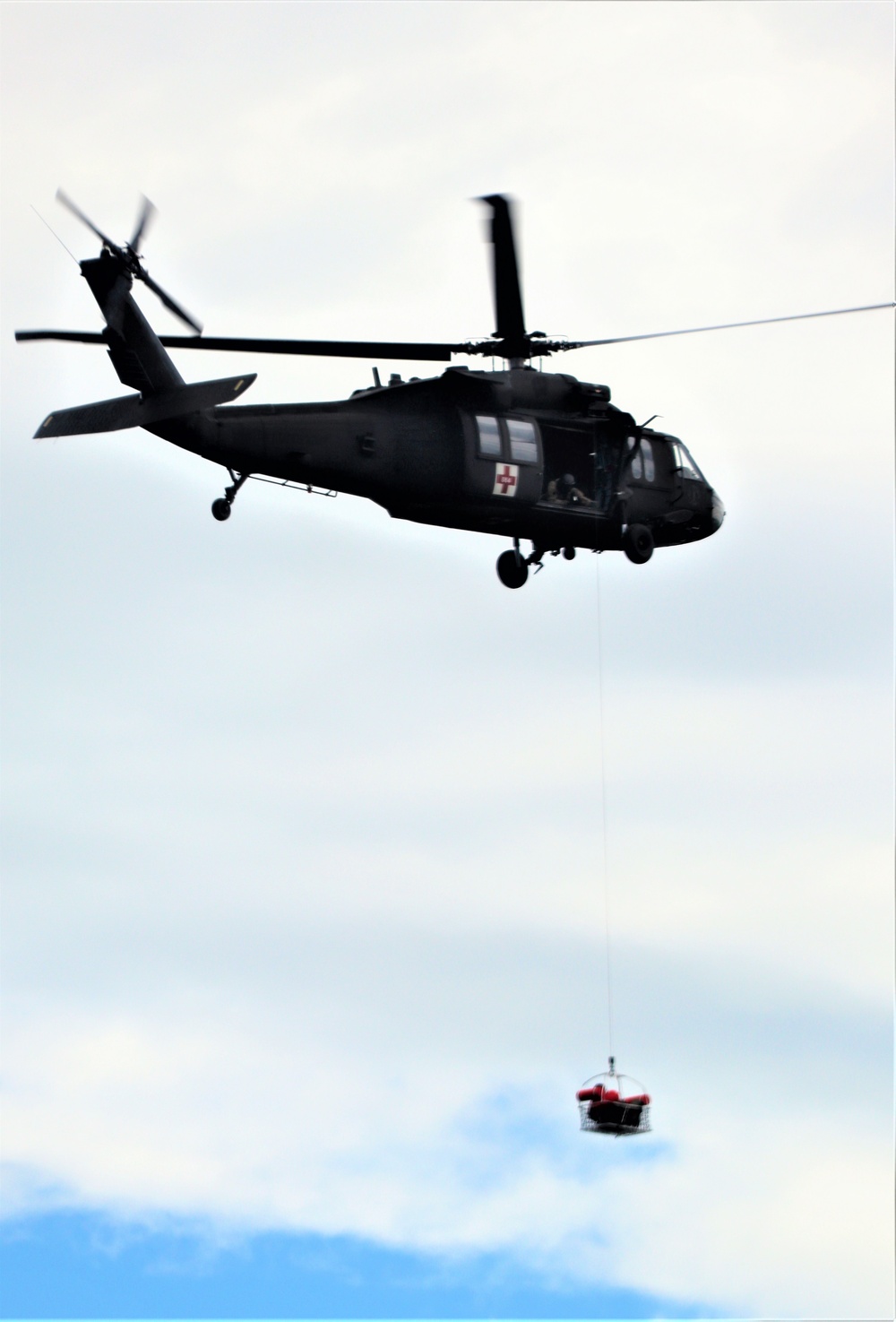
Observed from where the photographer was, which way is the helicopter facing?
facing away from the viewer and to the right of the viewer
